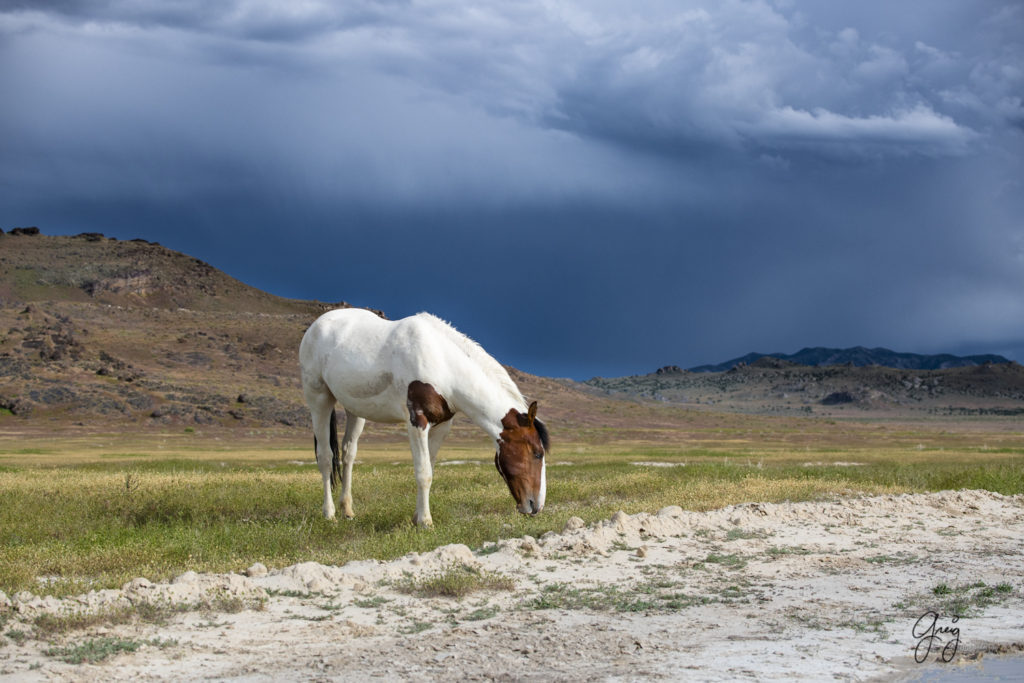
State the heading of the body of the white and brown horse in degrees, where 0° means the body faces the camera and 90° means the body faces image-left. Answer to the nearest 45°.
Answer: approximately 315°
